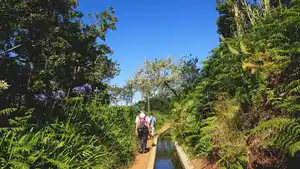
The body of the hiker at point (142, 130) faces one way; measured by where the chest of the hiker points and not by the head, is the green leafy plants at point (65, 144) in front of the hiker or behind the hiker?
behind

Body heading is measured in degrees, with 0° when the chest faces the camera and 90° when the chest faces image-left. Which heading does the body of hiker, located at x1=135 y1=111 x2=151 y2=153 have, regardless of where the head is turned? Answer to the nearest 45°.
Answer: approximately 180°
